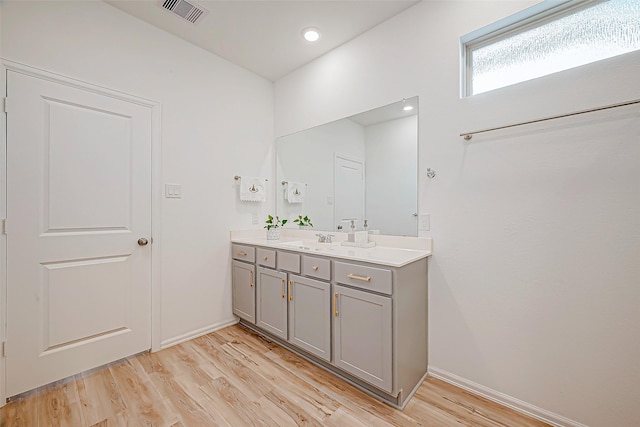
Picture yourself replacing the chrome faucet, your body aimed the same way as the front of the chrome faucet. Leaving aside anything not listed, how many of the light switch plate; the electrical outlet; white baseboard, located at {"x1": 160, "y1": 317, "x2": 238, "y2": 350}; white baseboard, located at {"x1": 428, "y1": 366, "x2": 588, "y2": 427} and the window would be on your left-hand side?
3

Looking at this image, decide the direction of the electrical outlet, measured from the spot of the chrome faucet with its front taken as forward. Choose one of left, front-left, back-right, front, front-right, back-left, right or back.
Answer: left

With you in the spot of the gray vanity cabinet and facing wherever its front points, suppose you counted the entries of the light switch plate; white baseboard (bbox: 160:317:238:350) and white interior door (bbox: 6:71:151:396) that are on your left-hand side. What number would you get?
0

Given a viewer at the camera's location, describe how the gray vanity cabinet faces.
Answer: facing the viewer and to the left of the viewer

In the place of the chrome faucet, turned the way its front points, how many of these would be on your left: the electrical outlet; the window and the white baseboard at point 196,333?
2

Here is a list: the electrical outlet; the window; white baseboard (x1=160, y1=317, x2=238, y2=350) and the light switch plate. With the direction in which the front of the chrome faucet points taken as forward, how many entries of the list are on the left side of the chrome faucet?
2

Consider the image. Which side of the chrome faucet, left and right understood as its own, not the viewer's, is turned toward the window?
left

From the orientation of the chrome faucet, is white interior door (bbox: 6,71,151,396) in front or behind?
in front

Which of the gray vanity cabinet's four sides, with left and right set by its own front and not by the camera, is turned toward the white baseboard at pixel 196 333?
right

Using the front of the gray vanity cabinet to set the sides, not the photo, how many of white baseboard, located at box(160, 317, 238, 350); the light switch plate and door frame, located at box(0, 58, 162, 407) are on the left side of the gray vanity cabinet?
0

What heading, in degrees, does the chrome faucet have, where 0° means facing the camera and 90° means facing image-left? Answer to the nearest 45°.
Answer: approximately 45°

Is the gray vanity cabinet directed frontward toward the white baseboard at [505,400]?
no
